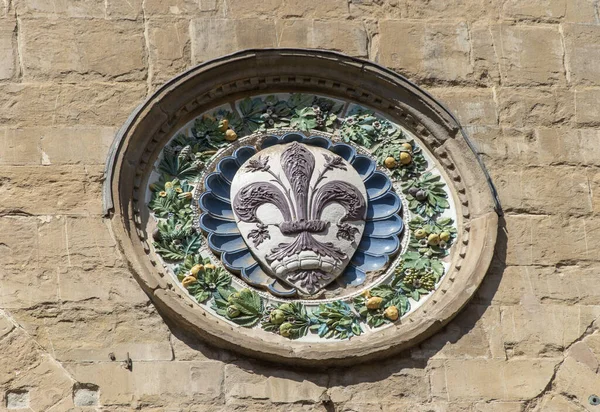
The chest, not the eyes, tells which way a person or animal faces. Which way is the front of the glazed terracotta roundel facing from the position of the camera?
facing the viewer
